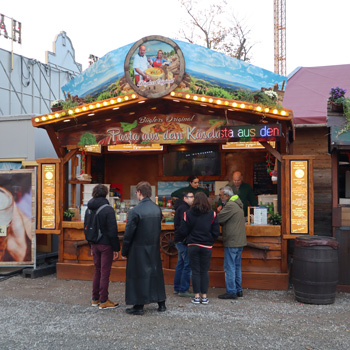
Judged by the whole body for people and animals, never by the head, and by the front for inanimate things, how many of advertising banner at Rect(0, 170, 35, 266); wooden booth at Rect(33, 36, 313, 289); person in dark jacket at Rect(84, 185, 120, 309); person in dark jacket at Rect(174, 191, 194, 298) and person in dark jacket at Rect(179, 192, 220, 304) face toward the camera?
2

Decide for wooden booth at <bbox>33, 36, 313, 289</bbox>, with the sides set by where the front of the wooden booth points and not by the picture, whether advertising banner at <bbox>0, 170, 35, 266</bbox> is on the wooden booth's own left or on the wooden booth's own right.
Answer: on the wooden booth's own right

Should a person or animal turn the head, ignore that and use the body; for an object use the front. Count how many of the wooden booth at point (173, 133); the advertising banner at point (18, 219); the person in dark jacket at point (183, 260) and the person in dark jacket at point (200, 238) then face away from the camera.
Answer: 1

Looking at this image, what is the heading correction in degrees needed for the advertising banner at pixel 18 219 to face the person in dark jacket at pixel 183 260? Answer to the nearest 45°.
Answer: approximately 45° to its left

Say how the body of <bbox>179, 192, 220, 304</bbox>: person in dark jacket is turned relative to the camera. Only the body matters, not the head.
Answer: away from the camera

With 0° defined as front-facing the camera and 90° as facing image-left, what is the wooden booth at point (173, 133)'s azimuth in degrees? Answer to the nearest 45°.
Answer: approximately 0°

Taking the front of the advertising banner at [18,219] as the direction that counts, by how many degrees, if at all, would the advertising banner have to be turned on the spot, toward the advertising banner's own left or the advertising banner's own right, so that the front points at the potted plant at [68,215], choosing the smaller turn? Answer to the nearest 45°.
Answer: approximately 90° to the advertising banner's own left

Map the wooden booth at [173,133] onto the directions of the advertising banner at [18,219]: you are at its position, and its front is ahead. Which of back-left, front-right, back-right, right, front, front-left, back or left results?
front-left

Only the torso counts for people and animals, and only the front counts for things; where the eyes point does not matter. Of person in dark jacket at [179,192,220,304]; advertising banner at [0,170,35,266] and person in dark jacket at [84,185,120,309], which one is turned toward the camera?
the advertising banner

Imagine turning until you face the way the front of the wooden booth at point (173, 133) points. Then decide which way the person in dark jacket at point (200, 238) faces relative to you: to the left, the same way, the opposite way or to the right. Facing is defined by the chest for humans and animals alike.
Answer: the opposite way

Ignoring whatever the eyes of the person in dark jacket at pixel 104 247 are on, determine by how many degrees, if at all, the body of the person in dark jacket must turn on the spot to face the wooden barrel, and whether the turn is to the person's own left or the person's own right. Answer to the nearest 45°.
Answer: approximately 45° to the person's own right

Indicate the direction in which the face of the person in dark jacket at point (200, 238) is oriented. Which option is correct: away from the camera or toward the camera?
away from the camera
